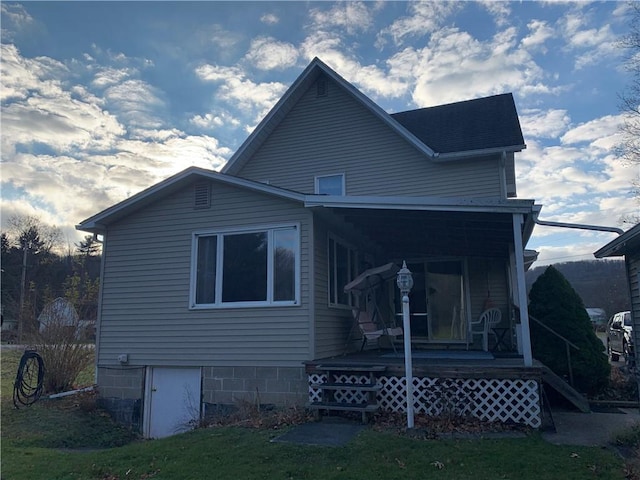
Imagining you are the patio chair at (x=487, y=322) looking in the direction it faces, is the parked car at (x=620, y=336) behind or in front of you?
behind

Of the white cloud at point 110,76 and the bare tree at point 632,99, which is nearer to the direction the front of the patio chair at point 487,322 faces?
the white cloud

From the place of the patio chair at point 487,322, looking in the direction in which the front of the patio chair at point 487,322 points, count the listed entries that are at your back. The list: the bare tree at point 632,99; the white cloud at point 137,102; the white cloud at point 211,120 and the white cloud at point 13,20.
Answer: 1

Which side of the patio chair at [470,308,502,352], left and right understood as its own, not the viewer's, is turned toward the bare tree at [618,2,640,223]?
back

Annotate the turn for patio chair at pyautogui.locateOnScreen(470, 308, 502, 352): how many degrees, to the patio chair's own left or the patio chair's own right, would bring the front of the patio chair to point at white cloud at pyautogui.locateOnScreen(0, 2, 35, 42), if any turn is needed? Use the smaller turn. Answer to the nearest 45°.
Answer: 0° — it already faces it

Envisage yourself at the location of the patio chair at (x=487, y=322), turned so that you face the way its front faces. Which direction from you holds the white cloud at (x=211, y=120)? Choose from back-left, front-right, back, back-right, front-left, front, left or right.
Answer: front-right

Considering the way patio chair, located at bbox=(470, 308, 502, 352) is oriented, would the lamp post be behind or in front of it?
in front
